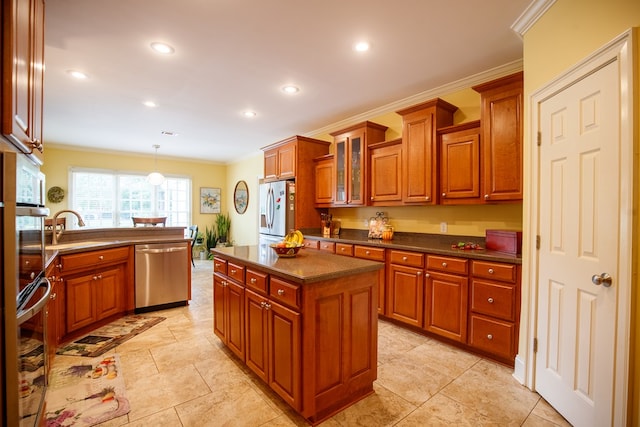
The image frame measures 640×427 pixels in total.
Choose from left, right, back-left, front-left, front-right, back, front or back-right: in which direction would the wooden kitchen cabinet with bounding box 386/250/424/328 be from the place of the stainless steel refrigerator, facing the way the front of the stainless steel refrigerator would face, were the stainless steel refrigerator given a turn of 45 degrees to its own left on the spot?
front-left

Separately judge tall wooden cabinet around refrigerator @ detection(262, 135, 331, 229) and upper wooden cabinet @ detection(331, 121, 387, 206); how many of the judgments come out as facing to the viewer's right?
0

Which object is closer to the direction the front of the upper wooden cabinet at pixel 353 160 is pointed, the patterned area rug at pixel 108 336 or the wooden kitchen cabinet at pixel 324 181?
the patterned area rug

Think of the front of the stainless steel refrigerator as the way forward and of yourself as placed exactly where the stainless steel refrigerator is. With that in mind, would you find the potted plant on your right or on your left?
on your right

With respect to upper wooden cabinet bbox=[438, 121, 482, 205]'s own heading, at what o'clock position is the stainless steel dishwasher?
The stainless steel dishwasher is roughly at 1 o'clock from the upper wooden cabinet.

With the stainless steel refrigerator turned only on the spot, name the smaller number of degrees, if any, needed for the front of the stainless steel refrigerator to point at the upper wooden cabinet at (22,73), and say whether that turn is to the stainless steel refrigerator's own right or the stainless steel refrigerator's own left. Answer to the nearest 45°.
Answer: approximately 45° to the stainless steel refrigerator's own left

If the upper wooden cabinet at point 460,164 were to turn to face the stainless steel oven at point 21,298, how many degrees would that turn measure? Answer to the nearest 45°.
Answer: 0° — it already faces it

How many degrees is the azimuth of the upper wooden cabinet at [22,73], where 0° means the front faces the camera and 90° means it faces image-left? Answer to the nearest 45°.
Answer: approximately 270°

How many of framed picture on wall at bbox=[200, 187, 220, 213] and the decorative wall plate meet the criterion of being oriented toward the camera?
2

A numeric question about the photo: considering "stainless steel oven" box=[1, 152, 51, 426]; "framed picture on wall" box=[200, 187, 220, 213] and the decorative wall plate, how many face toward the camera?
2

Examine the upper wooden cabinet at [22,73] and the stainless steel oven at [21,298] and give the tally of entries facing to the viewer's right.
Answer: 2

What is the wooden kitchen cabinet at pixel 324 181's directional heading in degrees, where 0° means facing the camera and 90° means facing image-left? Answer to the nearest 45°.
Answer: approximately 45°

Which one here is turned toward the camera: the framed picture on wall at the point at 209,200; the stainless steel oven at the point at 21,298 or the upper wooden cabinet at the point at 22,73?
the framed picture on wall

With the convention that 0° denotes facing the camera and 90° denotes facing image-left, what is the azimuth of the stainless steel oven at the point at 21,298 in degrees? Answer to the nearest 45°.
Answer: approximately 270°
